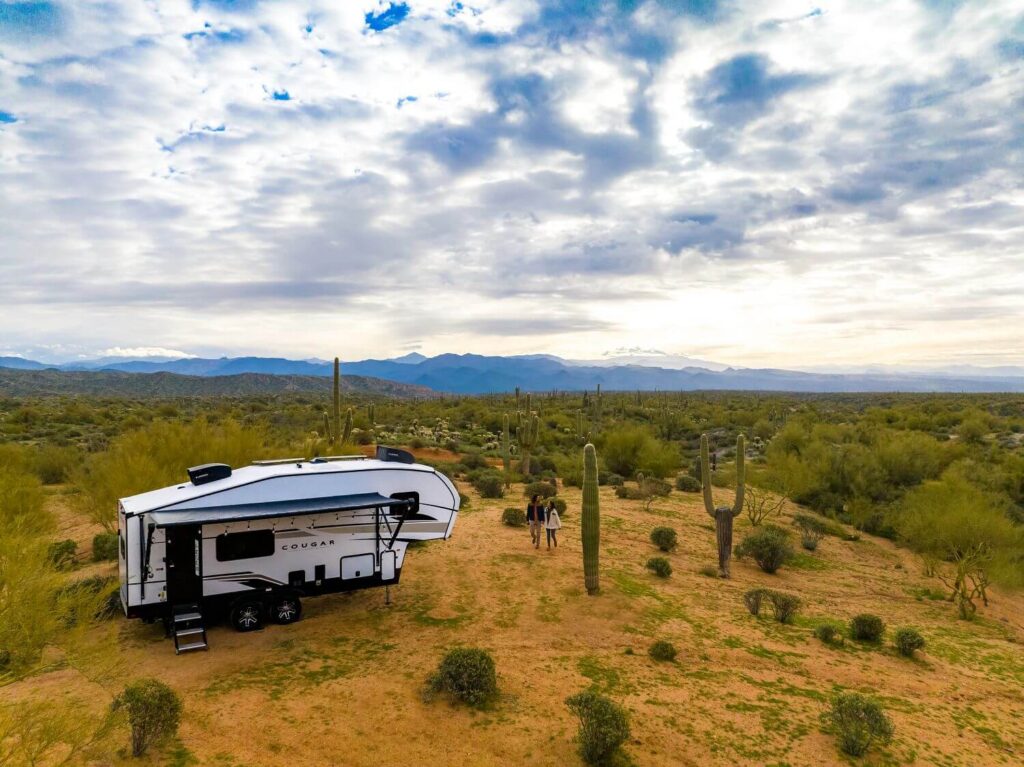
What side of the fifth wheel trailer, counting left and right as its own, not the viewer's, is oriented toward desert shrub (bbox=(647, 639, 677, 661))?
front

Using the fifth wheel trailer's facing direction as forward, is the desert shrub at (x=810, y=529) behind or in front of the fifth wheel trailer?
in front

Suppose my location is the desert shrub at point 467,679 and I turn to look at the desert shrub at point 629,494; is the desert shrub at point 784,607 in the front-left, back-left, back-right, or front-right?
front-right

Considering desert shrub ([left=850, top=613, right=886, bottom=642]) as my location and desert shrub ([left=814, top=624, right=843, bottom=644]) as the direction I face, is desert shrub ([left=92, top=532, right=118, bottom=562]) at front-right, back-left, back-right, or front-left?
front-right

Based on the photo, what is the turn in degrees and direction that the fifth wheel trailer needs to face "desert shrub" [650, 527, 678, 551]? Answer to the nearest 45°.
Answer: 0° — it already faces it

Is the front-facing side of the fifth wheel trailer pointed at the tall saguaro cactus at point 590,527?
yes

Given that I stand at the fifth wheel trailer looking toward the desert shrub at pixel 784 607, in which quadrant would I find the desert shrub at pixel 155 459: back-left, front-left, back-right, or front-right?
back-left

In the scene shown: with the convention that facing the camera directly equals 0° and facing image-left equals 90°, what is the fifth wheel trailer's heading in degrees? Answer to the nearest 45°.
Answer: approximately 270°

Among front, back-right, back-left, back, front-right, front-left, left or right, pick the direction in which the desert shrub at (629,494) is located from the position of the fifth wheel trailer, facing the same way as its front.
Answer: front-left

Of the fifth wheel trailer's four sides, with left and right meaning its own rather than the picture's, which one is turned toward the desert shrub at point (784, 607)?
front

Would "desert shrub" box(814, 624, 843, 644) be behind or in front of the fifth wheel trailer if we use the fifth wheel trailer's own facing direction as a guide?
in front

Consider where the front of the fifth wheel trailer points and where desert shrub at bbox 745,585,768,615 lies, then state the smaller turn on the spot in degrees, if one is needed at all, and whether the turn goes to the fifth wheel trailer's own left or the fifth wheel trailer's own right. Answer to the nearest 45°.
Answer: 0° — it already faces it

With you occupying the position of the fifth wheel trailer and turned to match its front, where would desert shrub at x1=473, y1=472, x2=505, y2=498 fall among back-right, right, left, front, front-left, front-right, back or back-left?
front-left

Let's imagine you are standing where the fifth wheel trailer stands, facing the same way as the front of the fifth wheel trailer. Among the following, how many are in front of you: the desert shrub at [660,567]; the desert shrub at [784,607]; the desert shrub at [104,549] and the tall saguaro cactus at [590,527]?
3

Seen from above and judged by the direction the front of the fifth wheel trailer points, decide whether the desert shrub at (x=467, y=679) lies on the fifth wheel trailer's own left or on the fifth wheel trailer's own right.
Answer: on the fifth wheel trailer's own right

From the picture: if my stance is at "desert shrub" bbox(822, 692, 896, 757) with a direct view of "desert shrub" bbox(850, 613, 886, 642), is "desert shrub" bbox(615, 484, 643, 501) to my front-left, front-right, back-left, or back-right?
front-left
